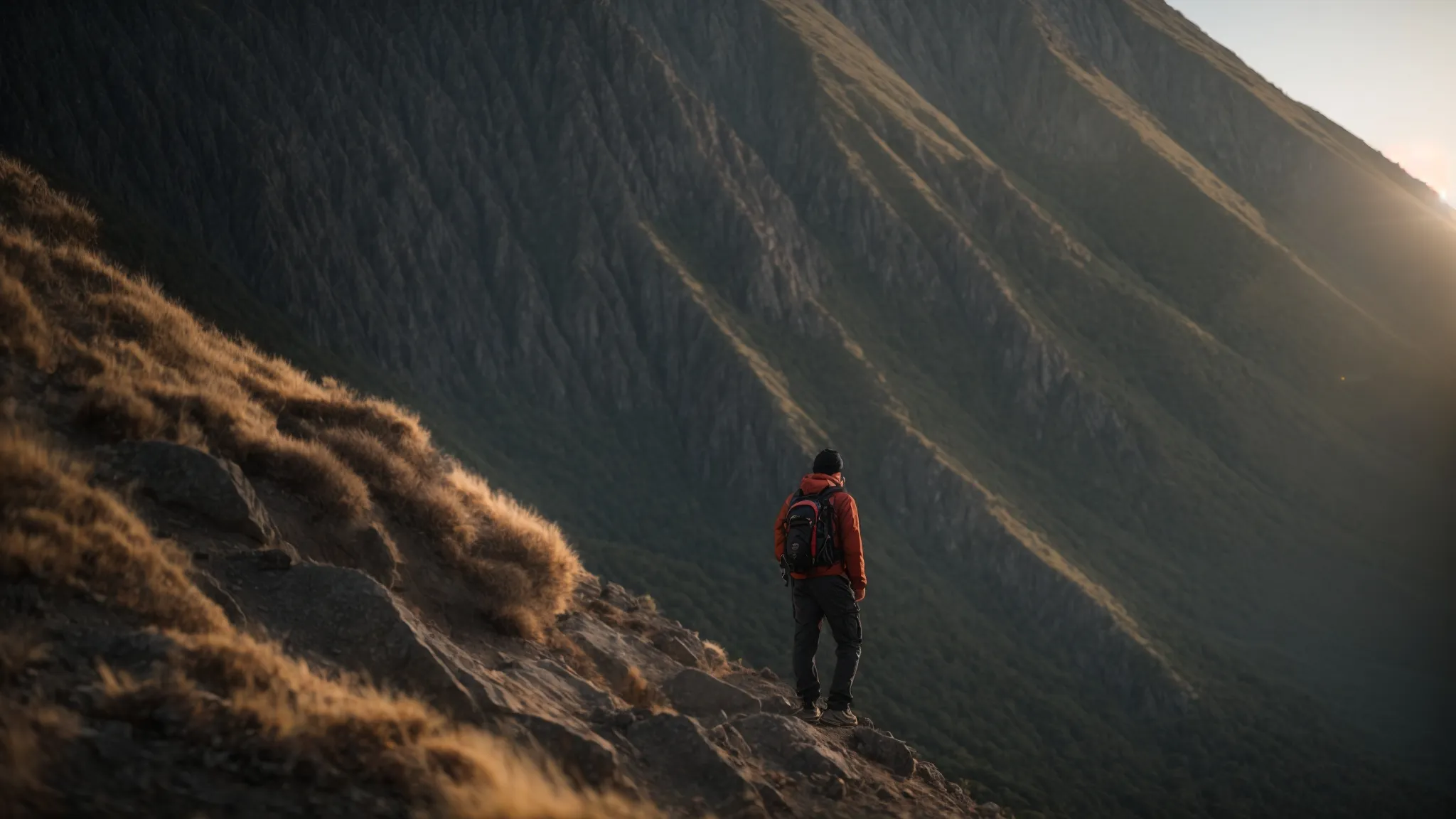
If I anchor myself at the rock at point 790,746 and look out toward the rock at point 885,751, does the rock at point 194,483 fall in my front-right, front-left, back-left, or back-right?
back-right

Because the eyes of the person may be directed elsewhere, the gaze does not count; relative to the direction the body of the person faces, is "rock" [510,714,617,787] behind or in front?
behind

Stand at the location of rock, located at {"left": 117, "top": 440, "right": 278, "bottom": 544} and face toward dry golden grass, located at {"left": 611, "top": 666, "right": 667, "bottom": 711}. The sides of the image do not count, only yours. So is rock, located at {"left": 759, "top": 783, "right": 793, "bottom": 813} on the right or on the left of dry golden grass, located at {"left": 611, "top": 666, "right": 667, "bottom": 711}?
right

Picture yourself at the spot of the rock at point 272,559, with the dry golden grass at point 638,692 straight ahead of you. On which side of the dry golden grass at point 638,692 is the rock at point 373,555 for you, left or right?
left

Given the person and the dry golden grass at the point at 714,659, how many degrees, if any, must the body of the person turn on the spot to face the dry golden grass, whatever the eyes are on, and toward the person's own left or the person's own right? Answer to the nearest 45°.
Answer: approximately 45° to the person's own left

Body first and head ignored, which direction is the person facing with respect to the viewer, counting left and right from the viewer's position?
facing away from the viewer and to the right of the viewer
